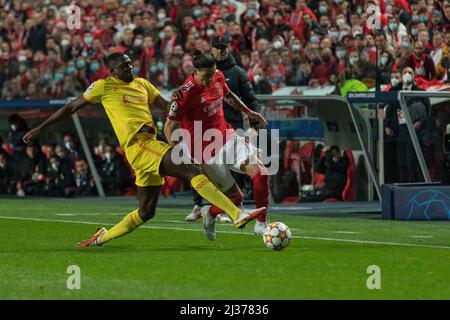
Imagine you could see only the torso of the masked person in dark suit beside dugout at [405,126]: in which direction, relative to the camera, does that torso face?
toward the camera

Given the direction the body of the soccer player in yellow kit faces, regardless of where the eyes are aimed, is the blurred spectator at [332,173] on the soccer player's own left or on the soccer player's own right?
on the soccer player's own left

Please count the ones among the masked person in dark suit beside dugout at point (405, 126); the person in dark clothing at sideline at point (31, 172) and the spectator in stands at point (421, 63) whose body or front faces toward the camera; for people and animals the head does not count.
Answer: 3

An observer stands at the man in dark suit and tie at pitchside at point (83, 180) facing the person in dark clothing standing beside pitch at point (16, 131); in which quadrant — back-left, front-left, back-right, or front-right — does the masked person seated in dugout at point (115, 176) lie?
back-right

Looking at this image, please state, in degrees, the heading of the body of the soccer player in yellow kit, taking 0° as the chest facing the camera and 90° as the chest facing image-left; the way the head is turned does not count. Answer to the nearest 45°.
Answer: approximately 315°

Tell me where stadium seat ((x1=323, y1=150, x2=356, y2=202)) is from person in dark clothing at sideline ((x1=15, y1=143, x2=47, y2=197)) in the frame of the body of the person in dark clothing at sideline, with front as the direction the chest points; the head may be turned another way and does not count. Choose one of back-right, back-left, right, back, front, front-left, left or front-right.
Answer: front-left

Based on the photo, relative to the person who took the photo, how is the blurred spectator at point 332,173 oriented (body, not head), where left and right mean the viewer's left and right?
facing the viewer and to the left of the viewer
